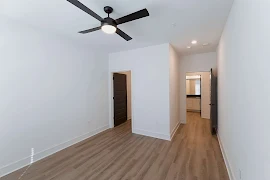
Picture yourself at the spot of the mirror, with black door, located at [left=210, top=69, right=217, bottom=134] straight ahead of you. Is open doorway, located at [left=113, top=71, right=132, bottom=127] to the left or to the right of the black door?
right

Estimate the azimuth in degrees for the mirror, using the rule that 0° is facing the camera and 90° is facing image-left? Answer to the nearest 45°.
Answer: approximately 0°

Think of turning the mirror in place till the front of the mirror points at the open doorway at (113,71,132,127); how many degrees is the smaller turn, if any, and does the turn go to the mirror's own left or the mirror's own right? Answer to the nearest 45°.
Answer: approximately 45° to the mirror's own right

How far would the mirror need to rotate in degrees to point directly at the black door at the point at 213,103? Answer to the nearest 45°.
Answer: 0° — it already faces it
